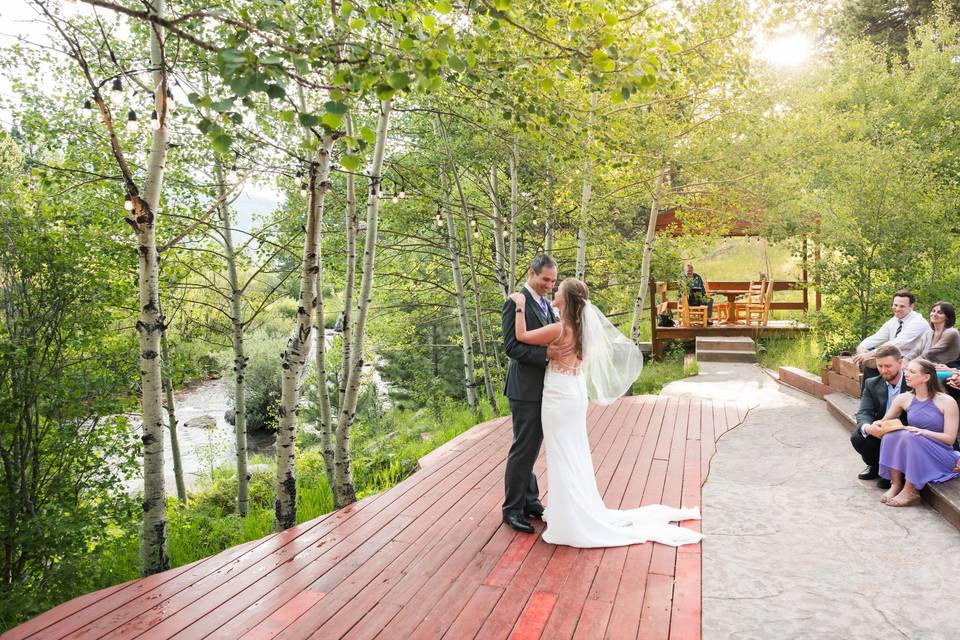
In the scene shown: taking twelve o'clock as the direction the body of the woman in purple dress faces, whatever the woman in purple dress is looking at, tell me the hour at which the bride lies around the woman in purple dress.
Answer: The bride is roughly at 12 o'clock from the woman in purple dress.

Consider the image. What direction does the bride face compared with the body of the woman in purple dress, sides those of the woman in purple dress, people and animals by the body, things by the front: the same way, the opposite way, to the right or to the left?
to the right

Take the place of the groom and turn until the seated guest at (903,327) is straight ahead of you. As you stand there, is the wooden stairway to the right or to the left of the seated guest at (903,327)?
left

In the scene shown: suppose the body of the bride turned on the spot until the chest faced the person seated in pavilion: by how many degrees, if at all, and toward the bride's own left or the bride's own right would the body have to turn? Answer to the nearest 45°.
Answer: approximately 45° to the bride's own right

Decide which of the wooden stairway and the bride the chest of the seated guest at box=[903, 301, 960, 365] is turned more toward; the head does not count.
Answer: the bride

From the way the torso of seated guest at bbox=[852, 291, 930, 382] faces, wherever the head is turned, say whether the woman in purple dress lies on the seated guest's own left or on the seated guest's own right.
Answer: on the seated guest's own left

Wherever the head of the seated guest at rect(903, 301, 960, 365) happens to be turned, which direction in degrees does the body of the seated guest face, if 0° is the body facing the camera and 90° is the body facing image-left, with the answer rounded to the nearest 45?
approximately 45°

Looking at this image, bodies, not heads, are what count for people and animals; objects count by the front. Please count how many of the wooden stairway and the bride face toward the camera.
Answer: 1

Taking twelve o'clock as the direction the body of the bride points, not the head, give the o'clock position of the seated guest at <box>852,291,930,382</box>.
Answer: The seated guest is roughly at 3 o'clock from the bride.

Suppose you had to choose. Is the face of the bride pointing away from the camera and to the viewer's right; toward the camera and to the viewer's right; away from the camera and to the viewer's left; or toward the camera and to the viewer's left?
away from the camera and to the viewer's left

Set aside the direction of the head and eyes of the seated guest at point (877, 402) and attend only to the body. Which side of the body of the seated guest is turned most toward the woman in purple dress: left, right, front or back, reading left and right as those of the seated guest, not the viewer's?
left

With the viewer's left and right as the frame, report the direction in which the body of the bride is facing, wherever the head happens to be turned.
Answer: facing away from the viewer and to the left of the viewer
